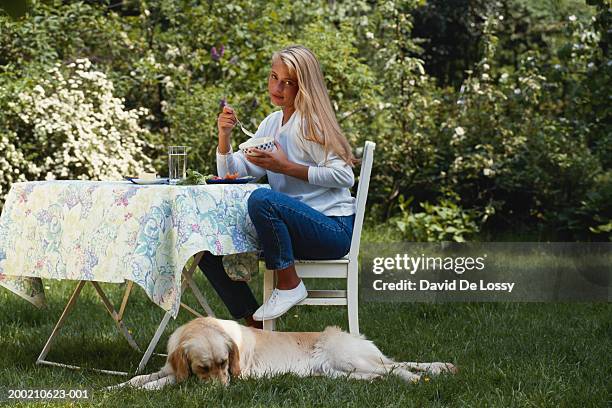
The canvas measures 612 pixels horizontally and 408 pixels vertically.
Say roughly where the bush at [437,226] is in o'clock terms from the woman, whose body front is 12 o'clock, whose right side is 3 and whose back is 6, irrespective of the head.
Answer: The bush is roughly at 5 o'clock from the woman.

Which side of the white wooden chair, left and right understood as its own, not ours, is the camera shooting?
left

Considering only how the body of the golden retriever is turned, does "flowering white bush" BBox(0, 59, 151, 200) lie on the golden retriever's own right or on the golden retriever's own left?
on the golden retriever's own right

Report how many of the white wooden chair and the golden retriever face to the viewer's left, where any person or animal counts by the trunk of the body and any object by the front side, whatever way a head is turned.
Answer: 2

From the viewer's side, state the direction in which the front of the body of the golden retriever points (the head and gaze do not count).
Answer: to the viewer's left

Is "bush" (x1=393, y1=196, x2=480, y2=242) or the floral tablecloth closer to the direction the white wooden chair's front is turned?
the floral tablecloth

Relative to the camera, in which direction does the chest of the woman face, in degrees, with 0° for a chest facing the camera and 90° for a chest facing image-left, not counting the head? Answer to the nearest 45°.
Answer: approximately 45°

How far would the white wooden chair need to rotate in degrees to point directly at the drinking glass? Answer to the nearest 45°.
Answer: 0° — it already faces it

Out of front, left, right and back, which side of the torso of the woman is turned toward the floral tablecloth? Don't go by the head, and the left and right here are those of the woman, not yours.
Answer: front

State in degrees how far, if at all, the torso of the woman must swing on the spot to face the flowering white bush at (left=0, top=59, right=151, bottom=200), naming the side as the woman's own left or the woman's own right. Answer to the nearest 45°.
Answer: approximately 90° to the woman's own right
